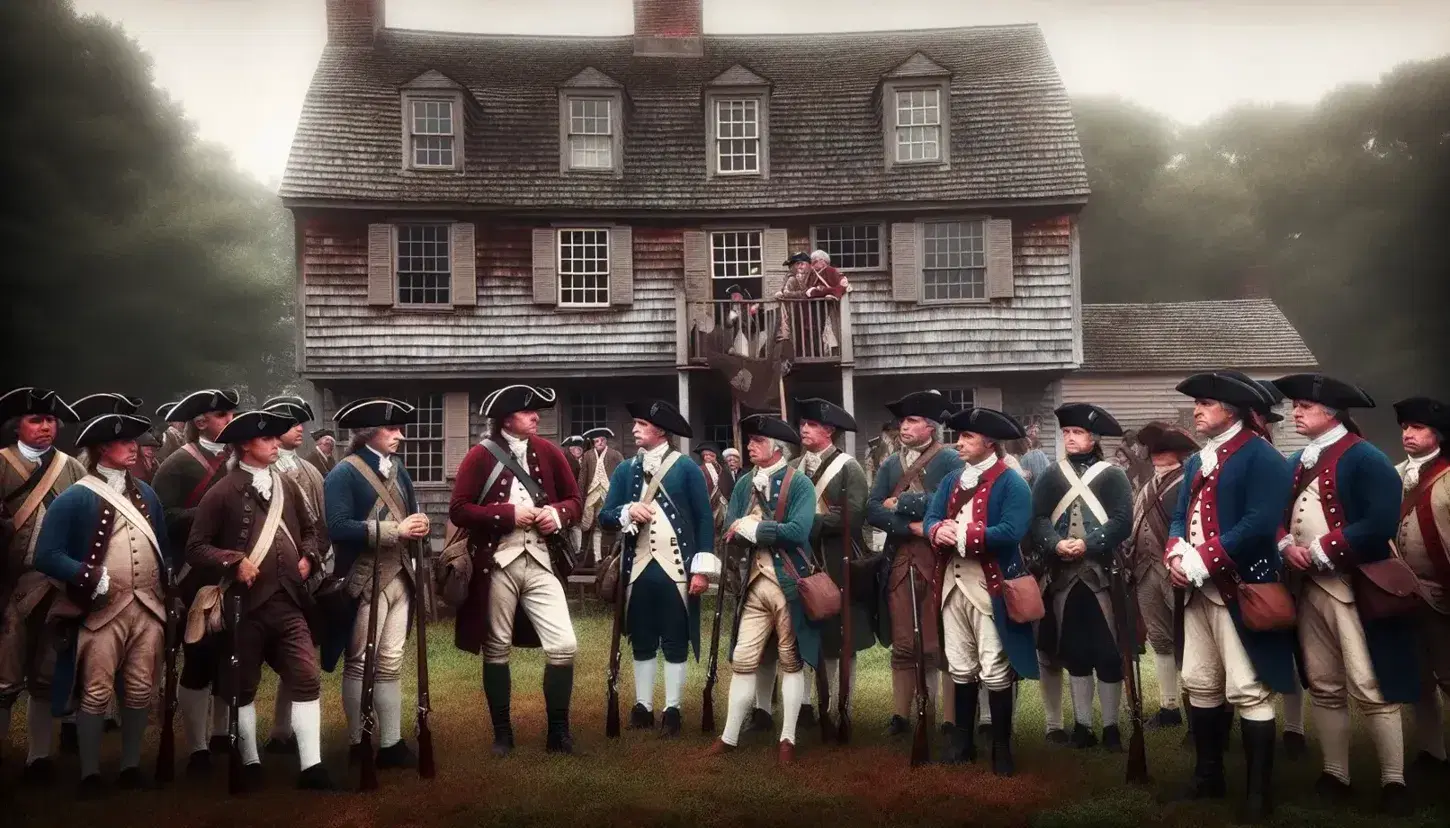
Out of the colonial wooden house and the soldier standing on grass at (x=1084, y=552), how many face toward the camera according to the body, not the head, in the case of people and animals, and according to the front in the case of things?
2

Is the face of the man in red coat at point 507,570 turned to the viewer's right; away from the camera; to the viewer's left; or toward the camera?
to the viewer's right

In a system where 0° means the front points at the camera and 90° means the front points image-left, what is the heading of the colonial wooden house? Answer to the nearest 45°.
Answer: approximately 0°

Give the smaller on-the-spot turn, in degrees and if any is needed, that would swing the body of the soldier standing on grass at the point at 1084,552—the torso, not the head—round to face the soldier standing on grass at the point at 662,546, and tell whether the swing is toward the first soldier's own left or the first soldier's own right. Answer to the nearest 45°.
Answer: approximately 90° to the first soldier's own right

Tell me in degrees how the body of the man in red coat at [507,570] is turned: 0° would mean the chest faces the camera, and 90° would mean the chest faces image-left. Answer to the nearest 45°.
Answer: approximately 315°

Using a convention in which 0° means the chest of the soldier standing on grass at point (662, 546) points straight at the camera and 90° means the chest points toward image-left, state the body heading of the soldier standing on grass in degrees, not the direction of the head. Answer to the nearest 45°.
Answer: approximately 45°

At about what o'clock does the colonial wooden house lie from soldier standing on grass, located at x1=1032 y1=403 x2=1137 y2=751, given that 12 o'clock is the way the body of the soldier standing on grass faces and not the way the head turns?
The colonial wooden house is roughly at 5 o'clock from the soldier standing on grass.

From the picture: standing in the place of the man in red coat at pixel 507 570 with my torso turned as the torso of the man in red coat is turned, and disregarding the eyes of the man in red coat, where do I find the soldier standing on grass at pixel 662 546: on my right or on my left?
on my left

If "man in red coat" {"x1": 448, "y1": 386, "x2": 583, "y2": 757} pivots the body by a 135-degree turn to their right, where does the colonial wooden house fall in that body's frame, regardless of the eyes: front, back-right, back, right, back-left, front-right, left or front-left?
right

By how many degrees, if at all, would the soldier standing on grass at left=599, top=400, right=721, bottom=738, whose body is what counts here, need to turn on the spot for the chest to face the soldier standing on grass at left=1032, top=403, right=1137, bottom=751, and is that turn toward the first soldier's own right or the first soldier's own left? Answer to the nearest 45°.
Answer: approximately 135° to the first soldier's own left
